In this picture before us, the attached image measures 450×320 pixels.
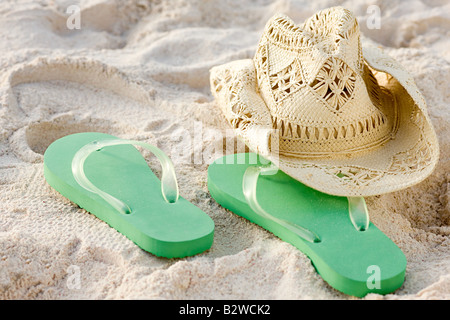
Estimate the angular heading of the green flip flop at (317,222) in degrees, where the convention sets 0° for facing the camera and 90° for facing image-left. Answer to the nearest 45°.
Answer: approximately 135°

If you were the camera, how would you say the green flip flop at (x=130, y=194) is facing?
facing away from the viewer and to the left of the viewer
